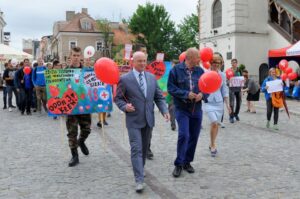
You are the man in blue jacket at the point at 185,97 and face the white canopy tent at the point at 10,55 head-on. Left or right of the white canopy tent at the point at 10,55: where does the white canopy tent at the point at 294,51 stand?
right

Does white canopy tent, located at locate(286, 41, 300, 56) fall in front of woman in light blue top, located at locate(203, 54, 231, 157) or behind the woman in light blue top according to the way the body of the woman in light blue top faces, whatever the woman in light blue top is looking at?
behind

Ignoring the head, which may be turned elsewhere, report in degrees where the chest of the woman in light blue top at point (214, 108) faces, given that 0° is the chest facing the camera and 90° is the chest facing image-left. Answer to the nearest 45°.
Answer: approximately 0°

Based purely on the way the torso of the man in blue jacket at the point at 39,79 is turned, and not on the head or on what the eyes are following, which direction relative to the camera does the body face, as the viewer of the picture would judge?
toward the camera

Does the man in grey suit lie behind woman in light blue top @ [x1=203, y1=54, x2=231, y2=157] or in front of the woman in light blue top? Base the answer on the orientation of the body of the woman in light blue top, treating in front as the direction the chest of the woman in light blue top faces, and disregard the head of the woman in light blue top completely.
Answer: in front

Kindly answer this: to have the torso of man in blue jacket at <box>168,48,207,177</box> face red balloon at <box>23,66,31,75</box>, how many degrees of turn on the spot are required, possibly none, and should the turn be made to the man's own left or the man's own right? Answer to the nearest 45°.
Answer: approximately 180°

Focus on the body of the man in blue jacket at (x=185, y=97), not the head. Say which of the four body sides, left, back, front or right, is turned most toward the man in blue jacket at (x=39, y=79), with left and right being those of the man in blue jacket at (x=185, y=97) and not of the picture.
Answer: back

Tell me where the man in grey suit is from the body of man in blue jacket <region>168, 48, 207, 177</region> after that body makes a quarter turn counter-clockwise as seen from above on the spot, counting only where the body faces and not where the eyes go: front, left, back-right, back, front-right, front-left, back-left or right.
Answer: back

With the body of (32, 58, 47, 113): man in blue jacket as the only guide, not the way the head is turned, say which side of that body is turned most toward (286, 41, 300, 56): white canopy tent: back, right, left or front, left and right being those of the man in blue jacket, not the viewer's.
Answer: left

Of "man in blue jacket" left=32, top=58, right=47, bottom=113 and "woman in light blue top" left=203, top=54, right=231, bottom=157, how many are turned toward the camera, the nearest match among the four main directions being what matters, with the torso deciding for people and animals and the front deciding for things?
2

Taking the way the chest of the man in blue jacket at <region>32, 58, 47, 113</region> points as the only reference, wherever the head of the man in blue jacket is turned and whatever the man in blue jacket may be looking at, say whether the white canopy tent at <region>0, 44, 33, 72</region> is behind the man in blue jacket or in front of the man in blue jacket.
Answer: behind
